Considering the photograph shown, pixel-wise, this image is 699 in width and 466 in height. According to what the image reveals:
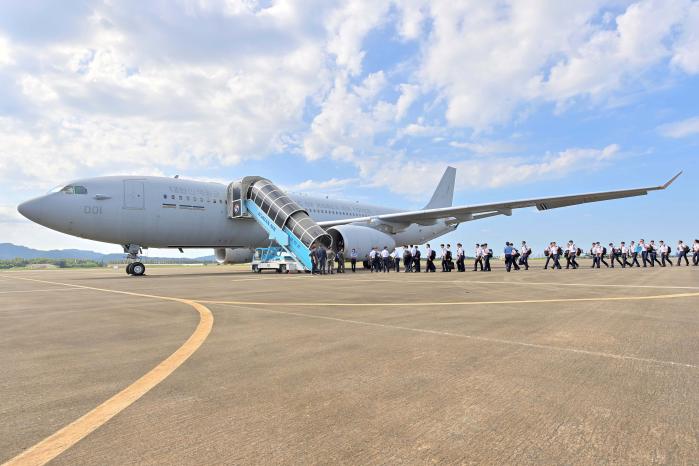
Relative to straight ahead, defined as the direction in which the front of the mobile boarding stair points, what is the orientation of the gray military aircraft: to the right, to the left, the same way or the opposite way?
to the left

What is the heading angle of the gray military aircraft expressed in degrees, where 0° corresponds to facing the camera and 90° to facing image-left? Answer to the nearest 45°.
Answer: approximately 45°

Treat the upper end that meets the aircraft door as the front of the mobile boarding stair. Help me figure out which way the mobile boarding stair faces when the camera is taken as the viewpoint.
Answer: facing away from the viewer and to the left of the viewer
